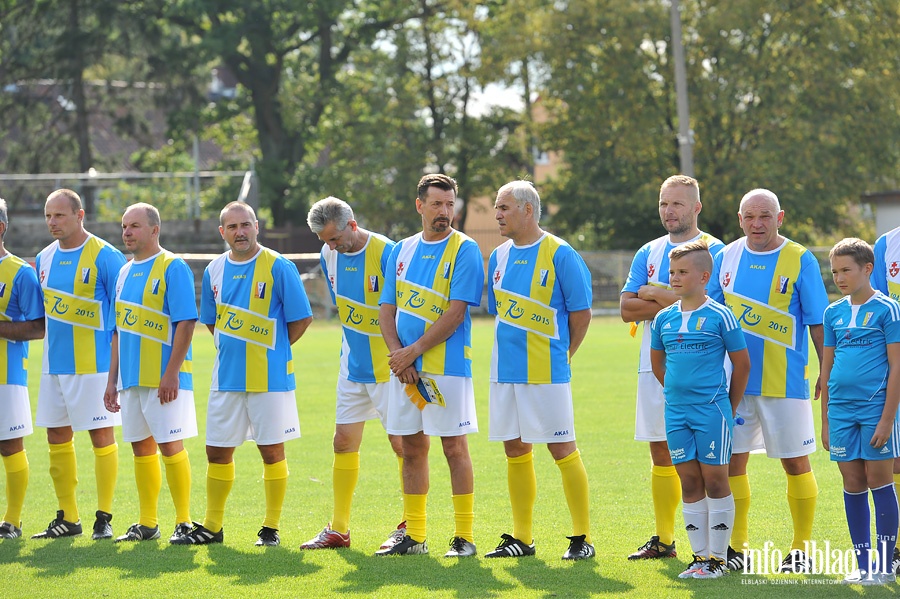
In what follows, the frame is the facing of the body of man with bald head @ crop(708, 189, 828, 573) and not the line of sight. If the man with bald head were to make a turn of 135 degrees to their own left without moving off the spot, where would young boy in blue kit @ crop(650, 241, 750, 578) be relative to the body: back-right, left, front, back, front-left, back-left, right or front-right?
back

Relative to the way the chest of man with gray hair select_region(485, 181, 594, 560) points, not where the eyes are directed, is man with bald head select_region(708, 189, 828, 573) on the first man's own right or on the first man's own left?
on the first man's own left

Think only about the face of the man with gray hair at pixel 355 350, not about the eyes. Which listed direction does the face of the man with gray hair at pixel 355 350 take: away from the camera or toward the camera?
toward the camera

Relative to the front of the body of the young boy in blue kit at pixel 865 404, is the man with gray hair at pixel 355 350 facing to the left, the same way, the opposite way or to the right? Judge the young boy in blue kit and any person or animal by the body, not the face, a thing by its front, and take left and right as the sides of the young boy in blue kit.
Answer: the same way

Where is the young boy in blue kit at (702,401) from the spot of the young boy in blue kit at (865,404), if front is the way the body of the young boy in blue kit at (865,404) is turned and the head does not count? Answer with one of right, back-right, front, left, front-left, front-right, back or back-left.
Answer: front-right

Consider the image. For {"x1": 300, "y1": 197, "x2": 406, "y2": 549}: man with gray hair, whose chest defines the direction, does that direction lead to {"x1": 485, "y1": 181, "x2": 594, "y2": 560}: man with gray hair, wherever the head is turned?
no

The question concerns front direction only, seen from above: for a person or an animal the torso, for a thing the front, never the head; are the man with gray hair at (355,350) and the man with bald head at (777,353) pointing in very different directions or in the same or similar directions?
same or similar directions

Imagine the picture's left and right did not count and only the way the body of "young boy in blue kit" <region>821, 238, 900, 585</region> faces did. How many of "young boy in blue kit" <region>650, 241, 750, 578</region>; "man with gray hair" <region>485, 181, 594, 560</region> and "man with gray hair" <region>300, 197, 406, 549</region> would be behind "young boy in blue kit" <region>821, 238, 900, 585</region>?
0

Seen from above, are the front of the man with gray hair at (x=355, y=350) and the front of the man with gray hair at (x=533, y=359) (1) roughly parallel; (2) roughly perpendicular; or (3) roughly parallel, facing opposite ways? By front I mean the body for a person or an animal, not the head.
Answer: roughly parallel

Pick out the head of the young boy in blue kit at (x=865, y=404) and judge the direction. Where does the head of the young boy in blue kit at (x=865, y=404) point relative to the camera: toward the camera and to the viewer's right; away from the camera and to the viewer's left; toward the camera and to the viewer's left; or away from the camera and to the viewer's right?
toward the camera and to the viewer's left

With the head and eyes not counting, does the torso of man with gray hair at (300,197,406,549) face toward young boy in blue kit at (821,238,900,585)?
no

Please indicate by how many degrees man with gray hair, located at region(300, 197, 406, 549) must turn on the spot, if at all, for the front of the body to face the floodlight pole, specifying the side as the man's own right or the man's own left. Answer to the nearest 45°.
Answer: approximately 135° to the man's own right

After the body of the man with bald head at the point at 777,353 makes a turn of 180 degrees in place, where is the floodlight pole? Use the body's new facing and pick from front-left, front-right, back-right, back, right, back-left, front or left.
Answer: front

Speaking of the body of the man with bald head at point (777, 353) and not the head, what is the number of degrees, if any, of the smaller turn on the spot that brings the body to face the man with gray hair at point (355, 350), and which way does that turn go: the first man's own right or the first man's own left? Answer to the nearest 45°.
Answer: approximately 90° to the first man's own right

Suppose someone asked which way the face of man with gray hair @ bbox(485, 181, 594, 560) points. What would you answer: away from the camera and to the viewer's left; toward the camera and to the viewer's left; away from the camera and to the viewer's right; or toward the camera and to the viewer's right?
toward the camera and to the viewer's left

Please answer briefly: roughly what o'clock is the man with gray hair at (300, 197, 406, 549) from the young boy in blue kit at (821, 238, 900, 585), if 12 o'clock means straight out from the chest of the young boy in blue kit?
The man with gray hair is roughly at 2 o'clock from the young boy in blue kit.

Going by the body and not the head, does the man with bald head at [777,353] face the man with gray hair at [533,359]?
no

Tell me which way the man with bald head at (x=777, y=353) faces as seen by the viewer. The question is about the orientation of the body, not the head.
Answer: toward the camera

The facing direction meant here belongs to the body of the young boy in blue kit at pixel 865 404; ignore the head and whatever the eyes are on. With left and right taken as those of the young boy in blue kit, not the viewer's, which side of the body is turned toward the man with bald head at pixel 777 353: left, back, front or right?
right

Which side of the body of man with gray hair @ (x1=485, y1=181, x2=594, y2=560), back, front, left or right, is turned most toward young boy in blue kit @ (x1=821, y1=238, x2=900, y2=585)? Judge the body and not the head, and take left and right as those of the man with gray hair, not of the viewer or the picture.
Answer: left
